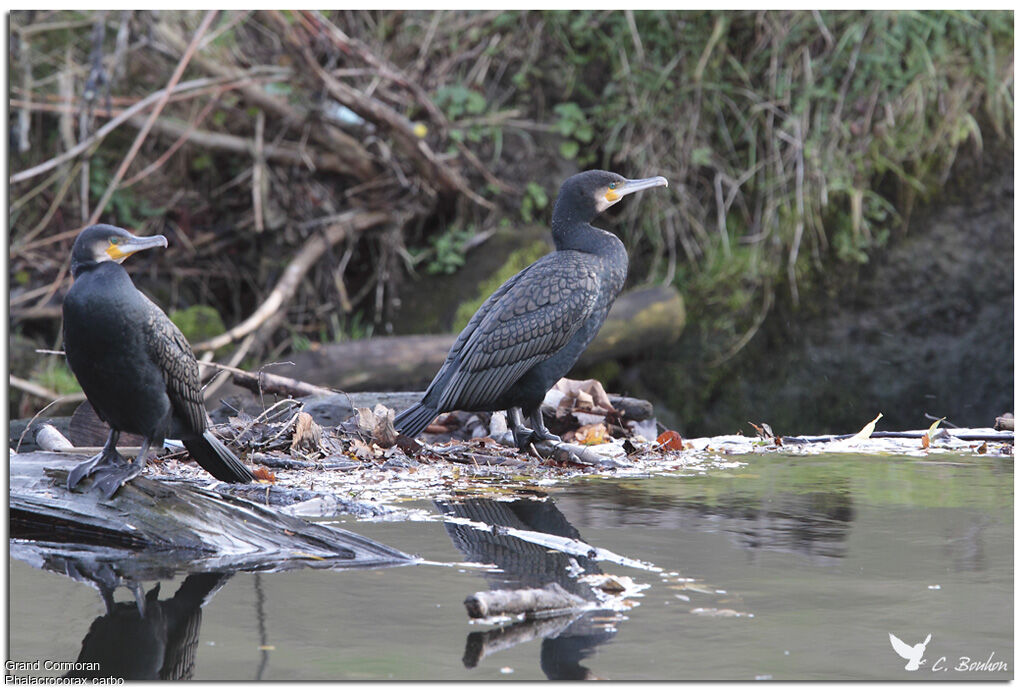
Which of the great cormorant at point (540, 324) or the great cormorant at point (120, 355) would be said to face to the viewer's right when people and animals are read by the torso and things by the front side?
the great cormorant at point (540, 324)

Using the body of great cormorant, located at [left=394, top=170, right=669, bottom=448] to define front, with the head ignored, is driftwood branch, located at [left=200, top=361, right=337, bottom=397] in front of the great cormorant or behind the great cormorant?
behind

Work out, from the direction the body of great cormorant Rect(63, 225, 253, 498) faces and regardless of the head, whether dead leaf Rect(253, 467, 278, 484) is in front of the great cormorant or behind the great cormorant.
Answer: behind

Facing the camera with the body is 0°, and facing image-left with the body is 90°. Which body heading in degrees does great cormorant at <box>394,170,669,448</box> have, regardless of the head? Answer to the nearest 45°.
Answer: approximately 270°

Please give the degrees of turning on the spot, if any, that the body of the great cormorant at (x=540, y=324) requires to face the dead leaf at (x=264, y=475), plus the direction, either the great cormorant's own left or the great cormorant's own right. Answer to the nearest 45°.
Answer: approximately 135° to the great cormorant's own right

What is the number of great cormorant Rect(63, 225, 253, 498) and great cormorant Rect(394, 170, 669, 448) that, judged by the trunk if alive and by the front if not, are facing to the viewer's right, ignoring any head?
1

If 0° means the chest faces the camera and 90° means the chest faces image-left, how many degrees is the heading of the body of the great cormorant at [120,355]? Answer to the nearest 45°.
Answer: approximately 45°

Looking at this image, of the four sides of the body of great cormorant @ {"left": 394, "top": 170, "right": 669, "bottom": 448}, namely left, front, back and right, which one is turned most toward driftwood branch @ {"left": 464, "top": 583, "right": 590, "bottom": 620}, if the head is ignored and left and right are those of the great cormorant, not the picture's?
right

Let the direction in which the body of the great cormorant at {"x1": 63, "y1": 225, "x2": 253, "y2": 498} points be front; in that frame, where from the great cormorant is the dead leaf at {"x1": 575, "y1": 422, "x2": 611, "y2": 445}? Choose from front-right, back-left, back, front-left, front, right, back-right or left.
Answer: back
